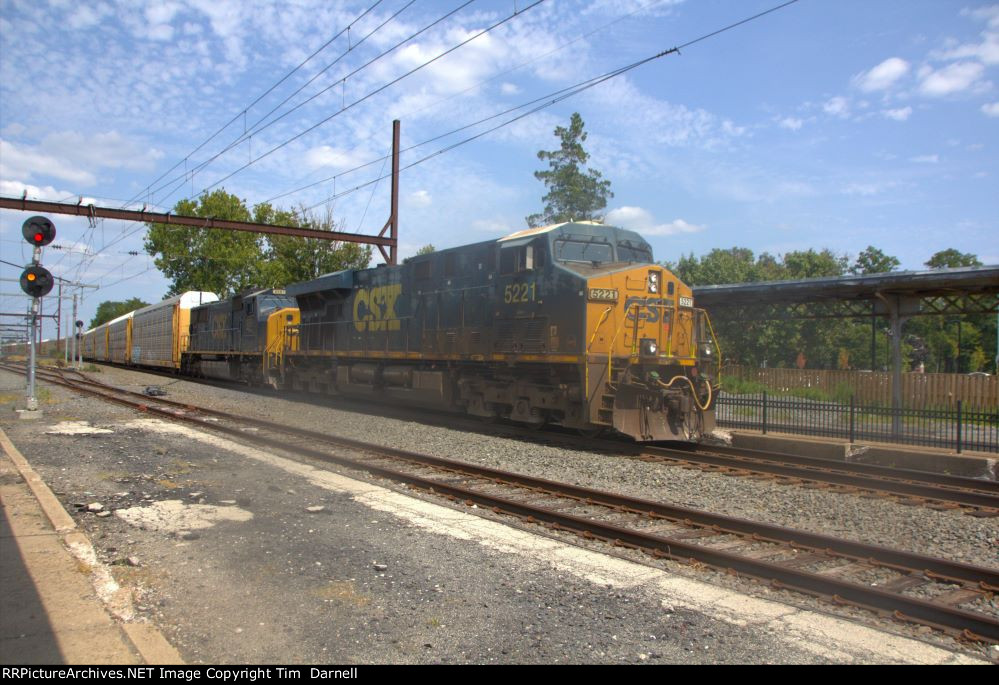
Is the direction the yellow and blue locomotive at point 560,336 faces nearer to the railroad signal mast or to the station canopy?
the station canopy

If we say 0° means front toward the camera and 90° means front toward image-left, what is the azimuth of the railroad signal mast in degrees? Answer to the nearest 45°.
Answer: approximately 0°

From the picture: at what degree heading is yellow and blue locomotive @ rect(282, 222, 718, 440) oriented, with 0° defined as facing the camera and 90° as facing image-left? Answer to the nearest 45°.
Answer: approximately 315°

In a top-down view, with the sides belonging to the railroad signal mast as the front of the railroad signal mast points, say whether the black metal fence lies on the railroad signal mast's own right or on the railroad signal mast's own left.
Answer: on the railroad signal mast's own left

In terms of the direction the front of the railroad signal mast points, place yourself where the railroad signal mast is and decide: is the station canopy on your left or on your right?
on your left

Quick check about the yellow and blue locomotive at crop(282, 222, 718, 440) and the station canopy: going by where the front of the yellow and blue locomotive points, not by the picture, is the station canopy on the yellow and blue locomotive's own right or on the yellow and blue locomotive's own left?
on the yellow and blue locomotive's own left
